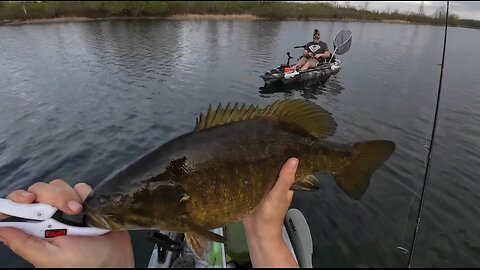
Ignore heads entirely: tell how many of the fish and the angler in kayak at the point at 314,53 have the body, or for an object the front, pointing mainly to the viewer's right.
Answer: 0

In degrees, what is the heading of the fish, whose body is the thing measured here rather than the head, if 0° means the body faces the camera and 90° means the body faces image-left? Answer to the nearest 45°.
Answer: approximately 90°

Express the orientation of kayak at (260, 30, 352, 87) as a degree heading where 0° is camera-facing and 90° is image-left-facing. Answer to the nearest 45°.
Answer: approximately 45°

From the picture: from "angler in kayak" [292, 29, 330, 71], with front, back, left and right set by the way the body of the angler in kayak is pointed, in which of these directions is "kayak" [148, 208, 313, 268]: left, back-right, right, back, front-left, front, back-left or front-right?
front-left

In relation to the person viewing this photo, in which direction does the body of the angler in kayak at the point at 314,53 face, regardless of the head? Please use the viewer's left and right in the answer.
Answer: facing the viewer and to the left of the viewer

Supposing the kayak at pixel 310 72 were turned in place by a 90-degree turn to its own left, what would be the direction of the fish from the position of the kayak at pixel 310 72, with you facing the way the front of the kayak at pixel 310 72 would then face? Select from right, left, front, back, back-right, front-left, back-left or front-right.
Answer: front-right

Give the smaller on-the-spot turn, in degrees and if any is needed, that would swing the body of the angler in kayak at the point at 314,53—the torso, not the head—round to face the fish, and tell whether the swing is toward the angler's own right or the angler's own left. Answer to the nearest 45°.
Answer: approximately 45° to the angler's own left
